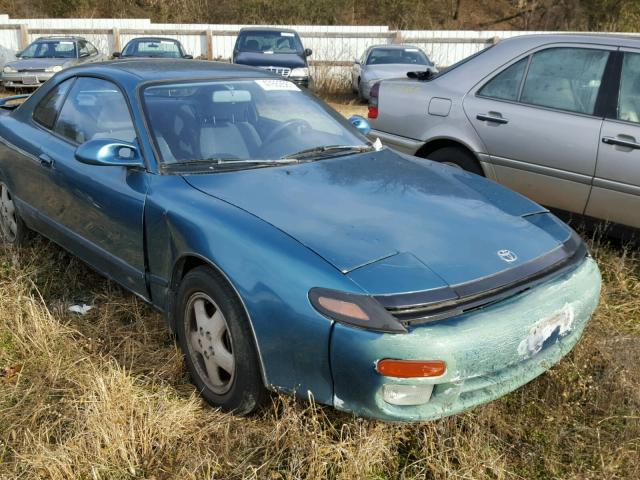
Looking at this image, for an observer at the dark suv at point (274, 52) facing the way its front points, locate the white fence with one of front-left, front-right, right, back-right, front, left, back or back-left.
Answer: back

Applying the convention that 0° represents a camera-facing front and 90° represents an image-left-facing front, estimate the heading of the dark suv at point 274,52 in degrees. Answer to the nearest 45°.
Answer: approximately 0°

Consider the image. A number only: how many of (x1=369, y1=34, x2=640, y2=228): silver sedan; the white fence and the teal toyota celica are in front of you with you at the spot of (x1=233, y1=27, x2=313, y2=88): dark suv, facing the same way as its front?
2

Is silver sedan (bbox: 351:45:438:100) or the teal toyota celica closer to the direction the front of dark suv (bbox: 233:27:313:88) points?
the teal toyota celica

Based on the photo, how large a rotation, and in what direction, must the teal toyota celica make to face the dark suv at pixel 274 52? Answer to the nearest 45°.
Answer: approximately 135° to its left
